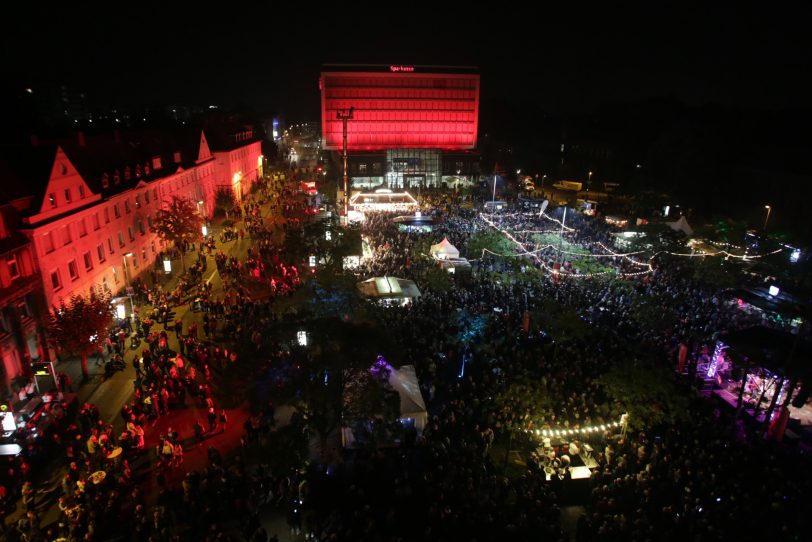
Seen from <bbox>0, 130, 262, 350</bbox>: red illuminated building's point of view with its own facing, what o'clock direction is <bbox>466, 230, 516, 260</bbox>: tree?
The tree is roughly at 11 o'clock from the red illuminated building.

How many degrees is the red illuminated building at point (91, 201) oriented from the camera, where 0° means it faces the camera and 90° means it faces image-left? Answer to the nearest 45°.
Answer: approximately 315°

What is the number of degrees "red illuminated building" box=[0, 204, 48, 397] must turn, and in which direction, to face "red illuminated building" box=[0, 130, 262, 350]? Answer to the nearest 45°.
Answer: approximately 90° to its left

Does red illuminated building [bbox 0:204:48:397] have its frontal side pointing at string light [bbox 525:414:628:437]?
yes

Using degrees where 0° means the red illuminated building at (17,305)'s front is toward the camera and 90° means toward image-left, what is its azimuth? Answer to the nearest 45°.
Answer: approximately 315°

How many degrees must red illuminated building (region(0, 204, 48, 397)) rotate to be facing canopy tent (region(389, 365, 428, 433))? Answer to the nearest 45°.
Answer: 0° — it already faces it

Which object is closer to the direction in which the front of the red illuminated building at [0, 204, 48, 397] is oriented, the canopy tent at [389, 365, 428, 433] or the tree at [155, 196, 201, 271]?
the canopy tent

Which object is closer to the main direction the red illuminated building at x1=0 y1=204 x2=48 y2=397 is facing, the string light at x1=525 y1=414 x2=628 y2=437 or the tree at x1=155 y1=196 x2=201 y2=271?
the string light

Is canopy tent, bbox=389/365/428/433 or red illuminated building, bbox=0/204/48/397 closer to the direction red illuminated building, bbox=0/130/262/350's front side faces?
the canopy tent

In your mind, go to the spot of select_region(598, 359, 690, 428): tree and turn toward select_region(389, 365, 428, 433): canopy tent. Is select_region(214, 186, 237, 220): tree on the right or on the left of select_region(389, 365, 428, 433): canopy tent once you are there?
right

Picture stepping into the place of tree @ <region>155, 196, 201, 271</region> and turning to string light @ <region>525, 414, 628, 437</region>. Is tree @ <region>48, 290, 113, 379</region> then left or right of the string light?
right

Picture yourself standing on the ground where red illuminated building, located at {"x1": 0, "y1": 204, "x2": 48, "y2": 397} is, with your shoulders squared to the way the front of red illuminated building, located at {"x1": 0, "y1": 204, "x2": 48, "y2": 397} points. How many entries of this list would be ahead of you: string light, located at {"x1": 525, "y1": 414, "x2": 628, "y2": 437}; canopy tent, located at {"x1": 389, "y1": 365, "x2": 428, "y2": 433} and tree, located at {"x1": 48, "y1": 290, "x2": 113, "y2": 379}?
3

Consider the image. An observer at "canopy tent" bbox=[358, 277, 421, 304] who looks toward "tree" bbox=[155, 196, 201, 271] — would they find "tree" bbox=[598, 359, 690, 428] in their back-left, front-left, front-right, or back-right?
back-left
